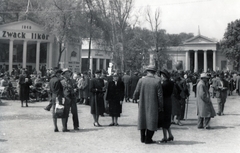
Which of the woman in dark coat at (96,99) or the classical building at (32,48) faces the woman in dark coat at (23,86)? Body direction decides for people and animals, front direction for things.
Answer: the classical building

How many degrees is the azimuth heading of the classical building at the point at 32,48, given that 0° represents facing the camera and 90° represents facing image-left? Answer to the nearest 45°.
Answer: approximately 0°

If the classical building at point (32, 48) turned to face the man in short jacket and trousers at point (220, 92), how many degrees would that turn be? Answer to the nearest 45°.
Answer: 0° — it already faces them

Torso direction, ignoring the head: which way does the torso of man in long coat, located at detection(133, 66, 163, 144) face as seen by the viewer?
away from the camera
